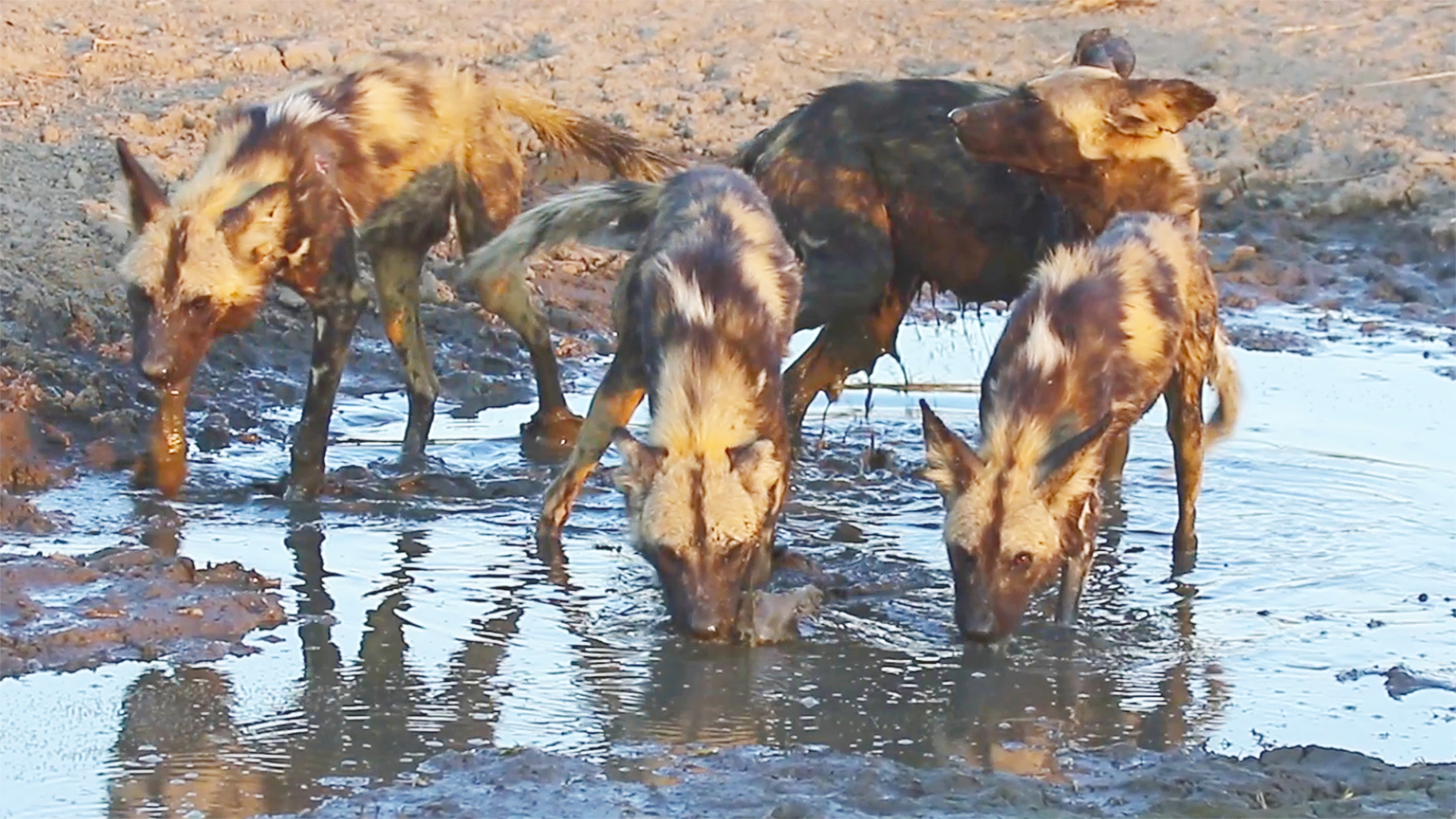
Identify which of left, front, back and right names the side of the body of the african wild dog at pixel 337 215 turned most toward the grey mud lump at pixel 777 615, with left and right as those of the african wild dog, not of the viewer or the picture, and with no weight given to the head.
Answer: left

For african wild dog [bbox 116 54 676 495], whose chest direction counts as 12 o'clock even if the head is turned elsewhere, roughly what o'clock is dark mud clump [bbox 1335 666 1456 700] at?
The dark mud clump is roughly at 9 o'clock from the african wild dog.

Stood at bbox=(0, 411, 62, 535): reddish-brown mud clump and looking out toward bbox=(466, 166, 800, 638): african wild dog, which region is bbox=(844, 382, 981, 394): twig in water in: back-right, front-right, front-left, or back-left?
front-left

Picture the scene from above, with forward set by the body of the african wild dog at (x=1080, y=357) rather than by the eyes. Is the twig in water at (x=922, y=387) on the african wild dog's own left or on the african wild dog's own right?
on the african wild dog's own right

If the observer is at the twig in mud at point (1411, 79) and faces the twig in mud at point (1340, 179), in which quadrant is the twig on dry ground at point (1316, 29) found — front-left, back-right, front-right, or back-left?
back-right

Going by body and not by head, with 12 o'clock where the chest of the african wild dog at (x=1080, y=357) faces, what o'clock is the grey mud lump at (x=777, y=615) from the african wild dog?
The grey mud lump is roughly at 12 o'clock from the african wild dog.

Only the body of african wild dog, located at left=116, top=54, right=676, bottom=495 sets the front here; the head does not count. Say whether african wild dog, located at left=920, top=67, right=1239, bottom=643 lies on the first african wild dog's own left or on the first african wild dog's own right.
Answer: on the first african wild dog's own left

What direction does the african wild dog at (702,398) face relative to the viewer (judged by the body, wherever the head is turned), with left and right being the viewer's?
facing the viewer

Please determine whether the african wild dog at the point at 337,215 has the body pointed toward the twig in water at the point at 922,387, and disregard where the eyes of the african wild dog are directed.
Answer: no

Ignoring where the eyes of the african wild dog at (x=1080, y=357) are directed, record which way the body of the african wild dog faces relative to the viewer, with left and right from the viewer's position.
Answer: facing the viewer and to the left of the viewer

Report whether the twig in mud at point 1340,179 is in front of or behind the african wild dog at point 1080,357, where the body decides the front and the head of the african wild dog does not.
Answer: behind

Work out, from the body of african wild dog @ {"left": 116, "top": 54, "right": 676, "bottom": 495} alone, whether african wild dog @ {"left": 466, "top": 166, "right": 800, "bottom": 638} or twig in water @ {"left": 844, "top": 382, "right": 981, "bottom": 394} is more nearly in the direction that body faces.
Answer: the african wild dog
